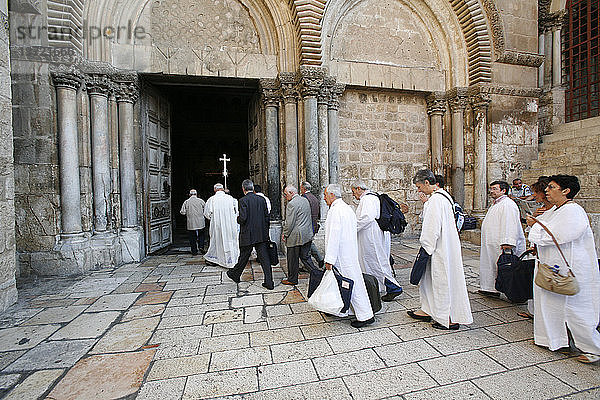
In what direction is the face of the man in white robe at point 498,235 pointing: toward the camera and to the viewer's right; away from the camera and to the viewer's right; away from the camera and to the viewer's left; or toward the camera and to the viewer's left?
toward the camera and to the viewer's left

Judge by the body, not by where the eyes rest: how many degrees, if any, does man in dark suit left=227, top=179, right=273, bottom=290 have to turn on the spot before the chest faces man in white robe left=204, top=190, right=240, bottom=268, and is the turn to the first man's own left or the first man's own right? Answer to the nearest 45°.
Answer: approximately 45° to the first man's own right

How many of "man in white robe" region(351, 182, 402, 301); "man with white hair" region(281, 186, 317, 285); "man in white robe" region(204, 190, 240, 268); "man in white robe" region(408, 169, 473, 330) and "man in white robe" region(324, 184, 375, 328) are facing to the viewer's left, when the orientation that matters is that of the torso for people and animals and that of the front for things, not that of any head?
4

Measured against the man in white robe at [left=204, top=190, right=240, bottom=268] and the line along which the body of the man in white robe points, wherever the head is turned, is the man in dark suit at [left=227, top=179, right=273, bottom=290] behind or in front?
behind

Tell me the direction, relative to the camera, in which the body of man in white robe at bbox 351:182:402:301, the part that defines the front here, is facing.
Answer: to the viewer's left

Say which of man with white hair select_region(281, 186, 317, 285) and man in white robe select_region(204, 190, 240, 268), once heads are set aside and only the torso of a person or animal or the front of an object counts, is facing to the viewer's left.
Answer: the man with white hair

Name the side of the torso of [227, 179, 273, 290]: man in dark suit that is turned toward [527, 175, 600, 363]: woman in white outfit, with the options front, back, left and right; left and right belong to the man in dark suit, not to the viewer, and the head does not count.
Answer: back

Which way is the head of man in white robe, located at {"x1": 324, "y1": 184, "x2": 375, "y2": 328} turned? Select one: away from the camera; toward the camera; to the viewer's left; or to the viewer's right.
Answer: to the viewer's left

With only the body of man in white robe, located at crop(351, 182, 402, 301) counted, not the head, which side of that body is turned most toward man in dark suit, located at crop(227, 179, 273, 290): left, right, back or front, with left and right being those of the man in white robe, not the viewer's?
front

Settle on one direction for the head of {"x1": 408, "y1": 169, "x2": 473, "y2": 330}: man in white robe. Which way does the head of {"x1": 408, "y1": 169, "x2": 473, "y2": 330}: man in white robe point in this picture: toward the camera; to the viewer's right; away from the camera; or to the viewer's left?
to the viewer's left

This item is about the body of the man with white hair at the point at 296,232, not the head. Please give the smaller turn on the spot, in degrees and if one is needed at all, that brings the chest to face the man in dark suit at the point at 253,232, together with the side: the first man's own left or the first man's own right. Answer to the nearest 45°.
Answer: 0° — they already face them

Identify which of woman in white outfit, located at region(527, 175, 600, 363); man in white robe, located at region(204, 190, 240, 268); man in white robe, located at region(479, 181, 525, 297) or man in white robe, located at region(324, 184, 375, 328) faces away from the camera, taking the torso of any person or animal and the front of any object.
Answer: man in white robe, located at region(204, 190, 240, 268)

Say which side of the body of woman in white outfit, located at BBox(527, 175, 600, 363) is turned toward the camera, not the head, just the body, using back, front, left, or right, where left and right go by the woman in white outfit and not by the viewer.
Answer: left

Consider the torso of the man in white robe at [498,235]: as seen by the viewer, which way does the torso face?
to the viewer's left

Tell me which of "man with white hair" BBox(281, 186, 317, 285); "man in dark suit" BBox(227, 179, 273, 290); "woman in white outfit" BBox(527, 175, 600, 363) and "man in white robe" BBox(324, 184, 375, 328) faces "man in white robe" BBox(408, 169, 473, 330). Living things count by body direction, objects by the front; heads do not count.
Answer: the woman in white outfit

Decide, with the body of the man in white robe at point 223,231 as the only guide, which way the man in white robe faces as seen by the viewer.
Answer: away from the camera
